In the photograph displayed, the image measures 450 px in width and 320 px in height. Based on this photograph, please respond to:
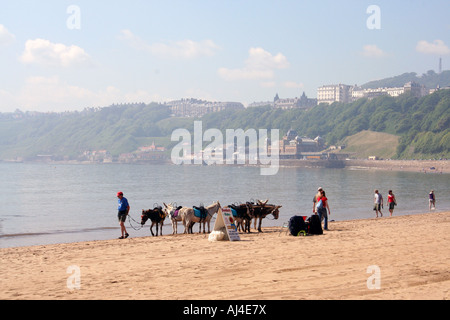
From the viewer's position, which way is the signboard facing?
facing the viewer and to the right of the viewer

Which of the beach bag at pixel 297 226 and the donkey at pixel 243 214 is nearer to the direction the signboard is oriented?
the beach bag

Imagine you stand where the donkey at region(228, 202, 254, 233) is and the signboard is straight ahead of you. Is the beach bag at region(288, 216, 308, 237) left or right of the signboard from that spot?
left

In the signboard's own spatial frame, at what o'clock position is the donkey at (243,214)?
The donkey is roughly at 8 o'clock from the signboard.

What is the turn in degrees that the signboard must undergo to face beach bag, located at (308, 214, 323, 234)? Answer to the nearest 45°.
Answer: approximately 90° to its left

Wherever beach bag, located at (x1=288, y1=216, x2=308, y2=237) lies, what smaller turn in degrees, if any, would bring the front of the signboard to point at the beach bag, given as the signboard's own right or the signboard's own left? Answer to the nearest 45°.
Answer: approximately 90° to the signboard's own left

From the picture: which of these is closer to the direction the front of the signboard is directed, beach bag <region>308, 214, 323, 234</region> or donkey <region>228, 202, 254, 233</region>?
the beach bag
